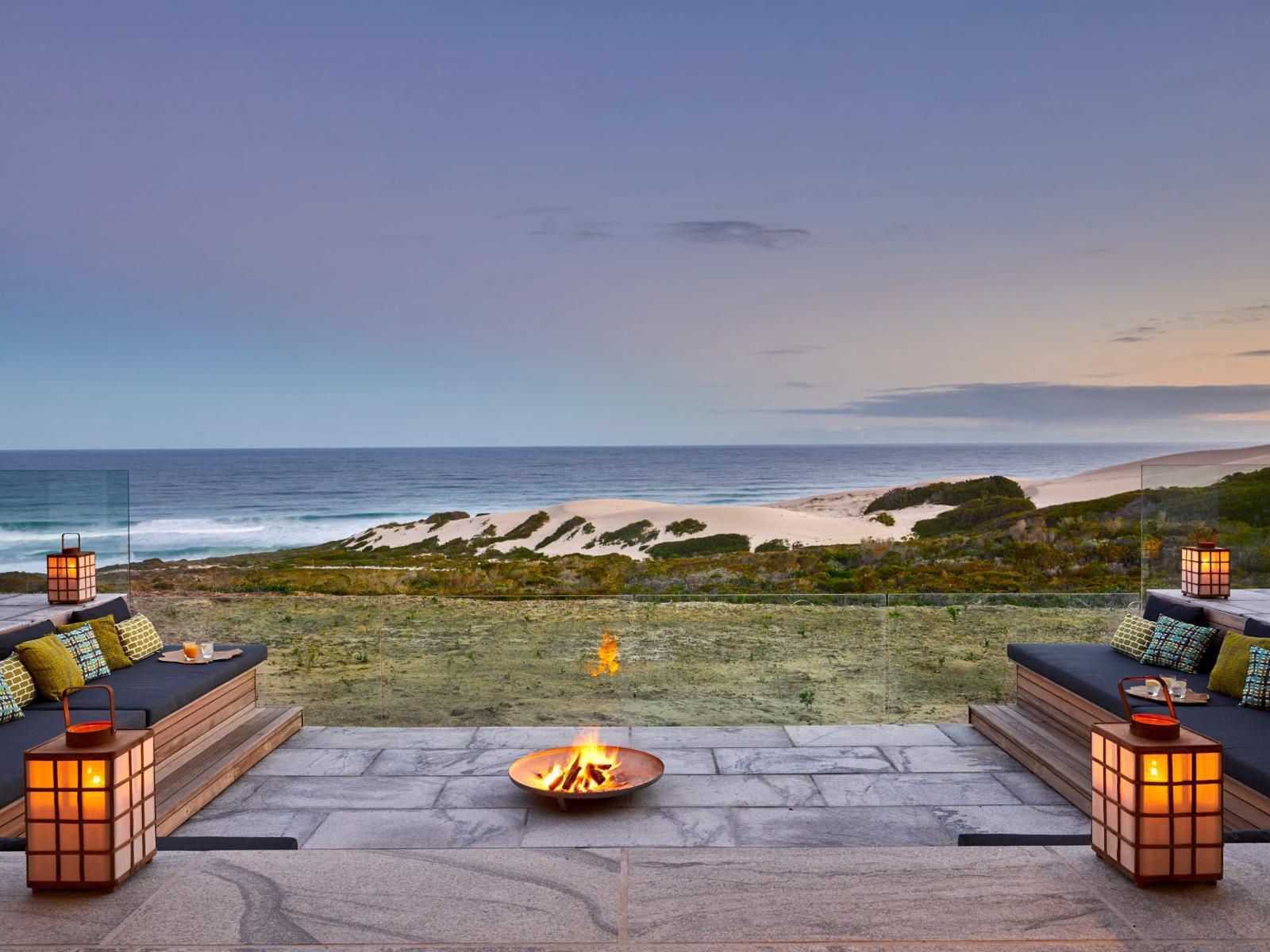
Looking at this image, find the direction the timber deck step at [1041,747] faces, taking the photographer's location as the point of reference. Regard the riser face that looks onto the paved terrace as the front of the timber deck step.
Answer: facing the viewer and to the left of the viewer

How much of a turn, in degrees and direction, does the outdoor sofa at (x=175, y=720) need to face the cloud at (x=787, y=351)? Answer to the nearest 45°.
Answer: approximately 90° to its left

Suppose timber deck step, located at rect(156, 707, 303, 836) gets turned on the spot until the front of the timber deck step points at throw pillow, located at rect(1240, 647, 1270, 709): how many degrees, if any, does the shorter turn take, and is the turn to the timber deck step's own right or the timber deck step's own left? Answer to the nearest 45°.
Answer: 0° — it already faces it

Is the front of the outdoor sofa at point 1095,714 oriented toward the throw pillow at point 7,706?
yes

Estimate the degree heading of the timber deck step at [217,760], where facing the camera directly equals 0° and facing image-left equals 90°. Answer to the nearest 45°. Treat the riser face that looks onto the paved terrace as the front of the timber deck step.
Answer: approximately 315°

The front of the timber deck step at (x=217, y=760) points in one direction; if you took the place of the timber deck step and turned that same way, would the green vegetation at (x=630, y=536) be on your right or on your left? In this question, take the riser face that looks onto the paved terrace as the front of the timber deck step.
on your left

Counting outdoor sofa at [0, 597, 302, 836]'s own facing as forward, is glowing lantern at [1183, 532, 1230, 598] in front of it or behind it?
in front

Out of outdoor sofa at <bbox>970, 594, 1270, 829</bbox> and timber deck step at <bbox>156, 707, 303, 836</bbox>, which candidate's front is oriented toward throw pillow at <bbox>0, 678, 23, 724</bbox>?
the outdoor sofa

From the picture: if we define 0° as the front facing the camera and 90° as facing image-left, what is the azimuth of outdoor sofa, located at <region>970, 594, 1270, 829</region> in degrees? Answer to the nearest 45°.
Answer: approximately 45°

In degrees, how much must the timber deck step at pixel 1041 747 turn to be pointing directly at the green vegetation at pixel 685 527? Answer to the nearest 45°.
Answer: approximately 90° to its right

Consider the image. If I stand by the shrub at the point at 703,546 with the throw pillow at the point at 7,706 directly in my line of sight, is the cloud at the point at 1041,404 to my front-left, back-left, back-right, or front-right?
back-left

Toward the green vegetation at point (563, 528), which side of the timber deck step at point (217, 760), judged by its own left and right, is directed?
left

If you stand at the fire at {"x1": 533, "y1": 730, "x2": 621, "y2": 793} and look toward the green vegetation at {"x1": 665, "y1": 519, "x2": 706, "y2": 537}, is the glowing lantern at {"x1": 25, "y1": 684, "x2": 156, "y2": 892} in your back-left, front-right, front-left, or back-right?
back-left

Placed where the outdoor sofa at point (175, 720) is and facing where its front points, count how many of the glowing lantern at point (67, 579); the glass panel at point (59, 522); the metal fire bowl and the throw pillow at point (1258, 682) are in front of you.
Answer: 2

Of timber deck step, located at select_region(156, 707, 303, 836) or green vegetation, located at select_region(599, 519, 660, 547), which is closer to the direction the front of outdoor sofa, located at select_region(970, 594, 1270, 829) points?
the timber deck step

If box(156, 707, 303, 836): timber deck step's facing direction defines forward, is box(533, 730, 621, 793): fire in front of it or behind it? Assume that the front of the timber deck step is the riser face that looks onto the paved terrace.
in front

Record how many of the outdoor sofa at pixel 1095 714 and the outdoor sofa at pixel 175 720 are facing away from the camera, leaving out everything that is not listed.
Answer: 0

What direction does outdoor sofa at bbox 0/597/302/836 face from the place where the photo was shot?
facing the viewer and to the right of the viewer

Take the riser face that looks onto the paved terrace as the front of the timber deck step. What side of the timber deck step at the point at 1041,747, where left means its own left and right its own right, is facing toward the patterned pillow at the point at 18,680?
front
